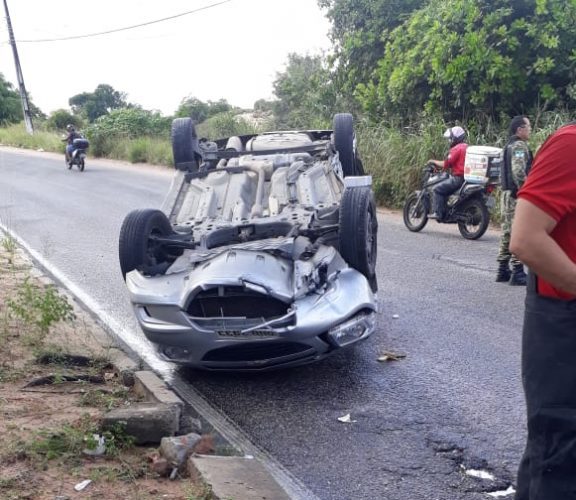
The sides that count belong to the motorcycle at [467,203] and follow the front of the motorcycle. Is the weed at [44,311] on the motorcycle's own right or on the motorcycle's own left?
on the motorcycle's own left

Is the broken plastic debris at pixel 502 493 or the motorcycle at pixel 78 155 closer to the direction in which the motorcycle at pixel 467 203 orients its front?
the motorcycle

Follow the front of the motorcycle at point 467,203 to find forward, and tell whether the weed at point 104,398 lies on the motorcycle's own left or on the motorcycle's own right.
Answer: on the motorcycle's own left

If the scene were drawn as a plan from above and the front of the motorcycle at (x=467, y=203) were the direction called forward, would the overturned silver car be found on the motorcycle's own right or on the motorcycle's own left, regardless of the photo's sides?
on the motorcycle's own left

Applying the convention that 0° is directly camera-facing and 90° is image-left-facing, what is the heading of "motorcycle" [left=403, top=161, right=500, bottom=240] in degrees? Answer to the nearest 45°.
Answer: approximately 135°

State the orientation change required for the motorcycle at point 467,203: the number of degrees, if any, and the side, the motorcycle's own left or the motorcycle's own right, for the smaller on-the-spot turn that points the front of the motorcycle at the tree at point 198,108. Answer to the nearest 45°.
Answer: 0° — it already faces it

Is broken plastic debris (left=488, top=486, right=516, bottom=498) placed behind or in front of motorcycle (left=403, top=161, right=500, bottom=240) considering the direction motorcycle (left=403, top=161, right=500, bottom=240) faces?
behind

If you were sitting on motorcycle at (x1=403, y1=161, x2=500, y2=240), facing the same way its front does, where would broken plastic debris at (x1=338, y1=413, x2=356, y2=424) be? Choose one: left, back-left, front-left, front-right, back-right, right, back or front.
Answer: back-left

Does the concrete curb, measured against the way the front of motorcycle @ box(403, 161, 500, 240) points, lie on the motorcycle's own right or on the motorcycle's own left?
on the motorcycle's own left
